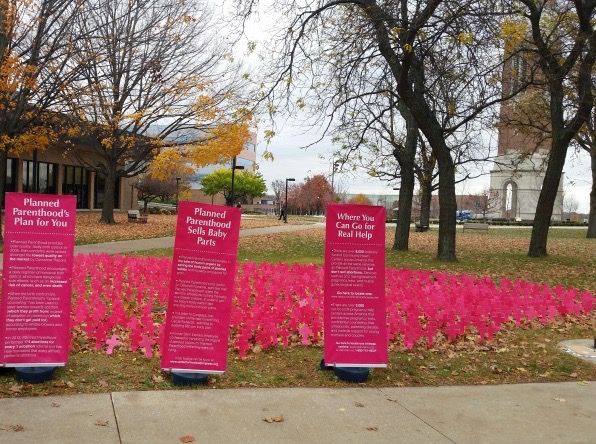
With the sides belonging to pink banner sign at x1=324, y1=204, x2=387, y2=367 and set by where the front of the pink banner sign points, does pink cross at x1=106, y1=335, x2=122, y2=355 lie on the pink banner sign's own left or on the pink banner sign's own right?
on the pink banner sign's own right

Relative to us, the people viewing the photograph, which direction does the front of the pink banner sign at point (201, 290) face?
facing the viewer

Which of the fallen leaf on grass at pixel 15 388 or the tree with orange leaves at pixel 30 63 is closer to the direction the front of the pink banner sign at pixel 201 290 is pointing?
the fallen leaf on grass

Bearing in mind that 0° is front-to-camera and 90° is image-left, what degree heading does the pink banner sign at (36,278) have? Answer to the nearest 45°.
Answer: approximately 0°

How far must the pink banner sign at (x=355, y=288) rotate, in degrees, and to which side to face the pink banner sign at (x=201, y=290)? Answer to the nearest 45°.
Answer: approximately 45° to its right

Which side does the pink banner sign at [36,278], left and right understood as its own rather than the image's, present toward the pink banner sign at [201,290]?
left

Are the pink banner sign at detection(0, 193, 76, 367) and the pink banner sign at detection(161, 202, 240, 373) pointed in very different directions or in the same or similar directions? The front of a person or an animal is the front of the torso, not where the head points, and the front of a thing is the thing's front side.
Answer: same or similar directions

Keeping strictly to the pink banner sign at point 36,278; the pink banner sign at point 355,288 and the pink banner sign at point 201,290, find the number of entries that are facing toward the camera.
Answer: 3

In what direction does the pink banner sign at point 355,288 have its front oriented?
toward the camera

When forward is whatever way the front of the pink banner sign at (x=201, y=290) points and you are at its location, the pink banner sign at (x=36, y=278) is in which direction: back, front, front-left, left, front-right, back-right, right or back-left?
right

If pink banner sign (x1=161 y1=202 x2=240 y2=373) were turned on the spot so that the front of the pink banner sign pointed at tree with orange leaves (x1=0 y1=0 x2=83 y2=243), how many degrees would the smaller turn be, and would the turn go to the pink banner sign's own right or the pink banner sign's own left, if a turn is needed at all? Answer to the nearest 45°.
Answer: approximately 180°
